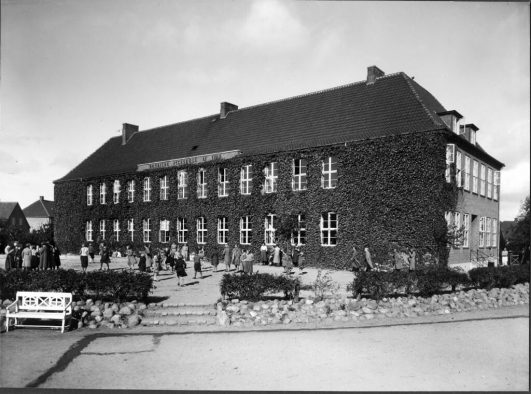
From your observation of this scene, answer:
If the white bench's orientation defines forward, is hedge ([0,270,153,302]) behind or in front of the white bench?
behind

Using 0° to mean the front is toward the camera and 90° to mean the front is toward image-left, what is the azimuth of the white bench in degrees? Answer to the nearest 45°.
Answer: approximately 0°
